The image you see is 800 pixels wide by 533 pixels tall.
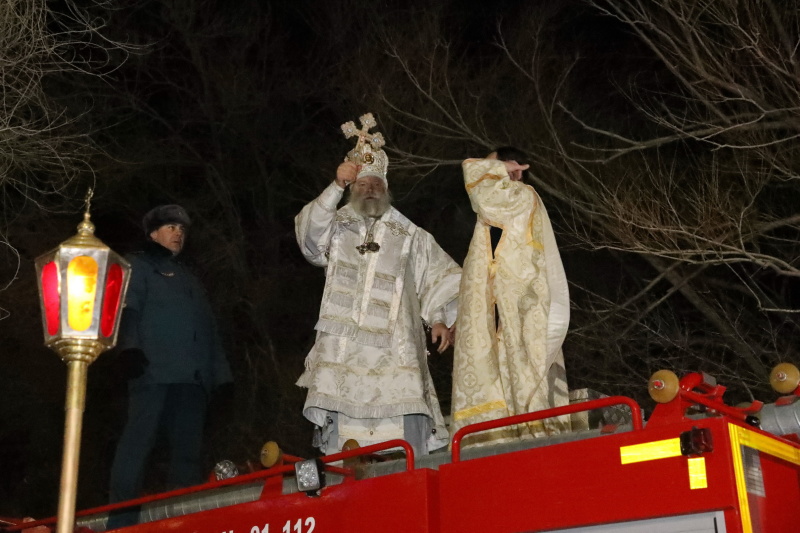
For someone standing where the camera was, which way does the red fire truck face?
facing away from the viewer and to the left of the viewer

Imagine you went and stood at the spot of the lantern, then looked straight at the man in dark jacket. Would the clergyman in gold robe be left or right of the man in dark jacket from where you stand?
right

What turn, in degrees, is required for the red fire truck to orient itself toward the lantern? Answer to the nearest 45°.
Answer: approximately 45° to its left

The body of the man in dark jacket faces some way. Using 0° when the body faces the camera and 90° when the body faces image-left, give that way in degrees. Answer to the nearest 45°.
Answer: approximately 315°
